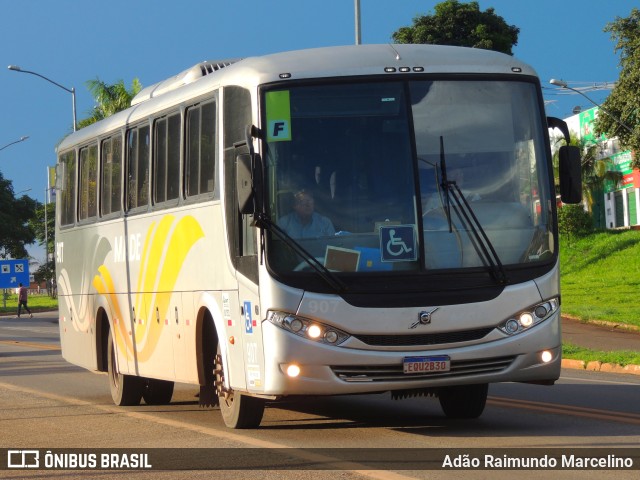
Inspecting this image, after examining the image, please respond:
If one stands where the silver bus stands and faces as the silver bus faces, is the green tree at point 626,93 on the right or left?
on its left

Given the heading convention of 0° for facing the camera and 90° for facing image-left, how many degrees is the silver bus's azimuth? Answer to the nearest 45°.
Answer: approximately 315°
